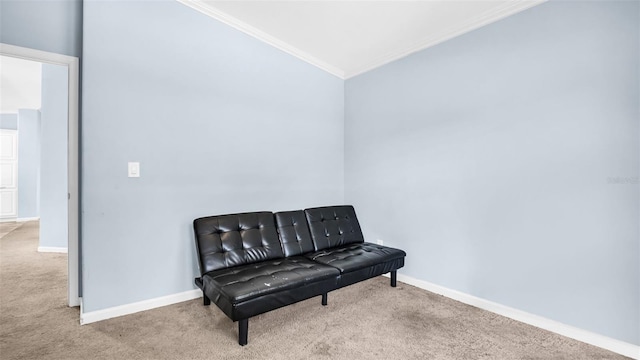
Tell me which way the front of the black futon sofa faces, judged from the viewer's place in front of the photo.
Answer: facing the viewer and to the right of the viewer
